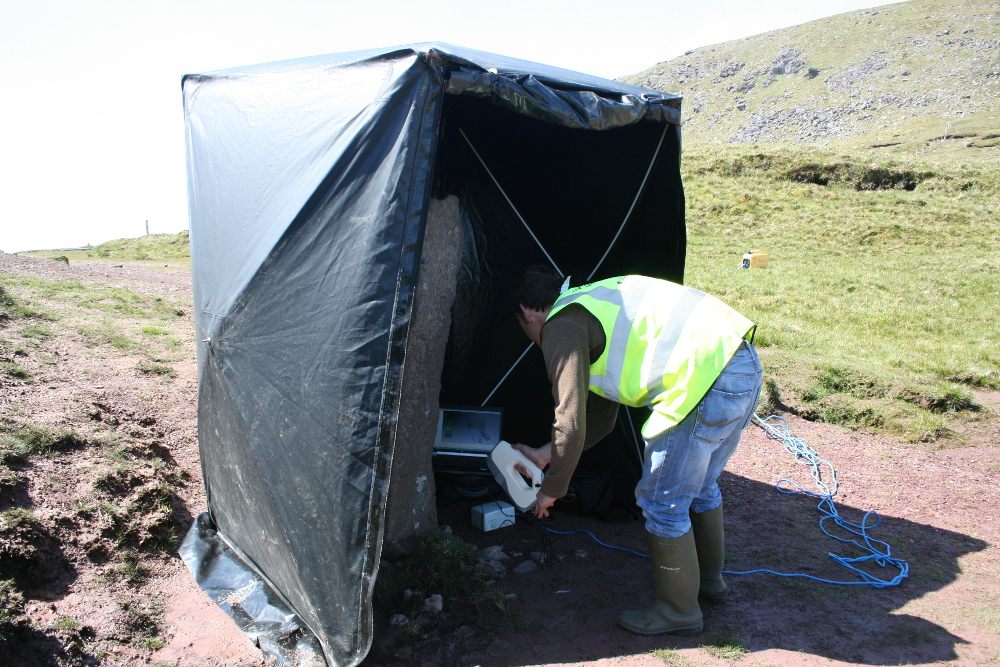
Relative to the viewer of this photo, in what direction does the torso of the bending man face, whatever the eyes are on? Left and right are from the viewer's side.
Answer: facing to the left of the viewer

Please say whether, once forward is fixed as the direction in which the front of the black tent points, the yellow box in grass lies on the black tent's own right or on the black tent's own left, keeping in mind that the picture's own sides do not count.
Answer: on the black tent's own left

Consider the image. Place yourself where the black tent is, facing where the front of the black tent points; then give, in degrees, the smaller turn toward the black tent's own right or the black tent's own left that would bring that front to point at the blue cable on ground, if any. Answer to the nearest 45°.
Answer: approximately 45° to the black tent's own left

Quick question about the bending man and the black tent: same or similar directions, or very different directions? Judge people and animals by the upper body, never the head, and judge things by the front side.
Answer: very different directions

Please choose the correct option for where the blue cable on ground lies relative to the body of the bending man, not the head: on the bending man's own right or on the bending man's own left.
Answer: on the bending man's own right

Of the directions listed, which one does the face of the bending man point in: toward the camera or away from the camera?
away from the camera

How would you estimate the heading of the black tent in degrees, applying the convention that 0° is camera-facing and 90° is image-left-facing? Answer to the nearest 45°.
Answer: approximately 315°
